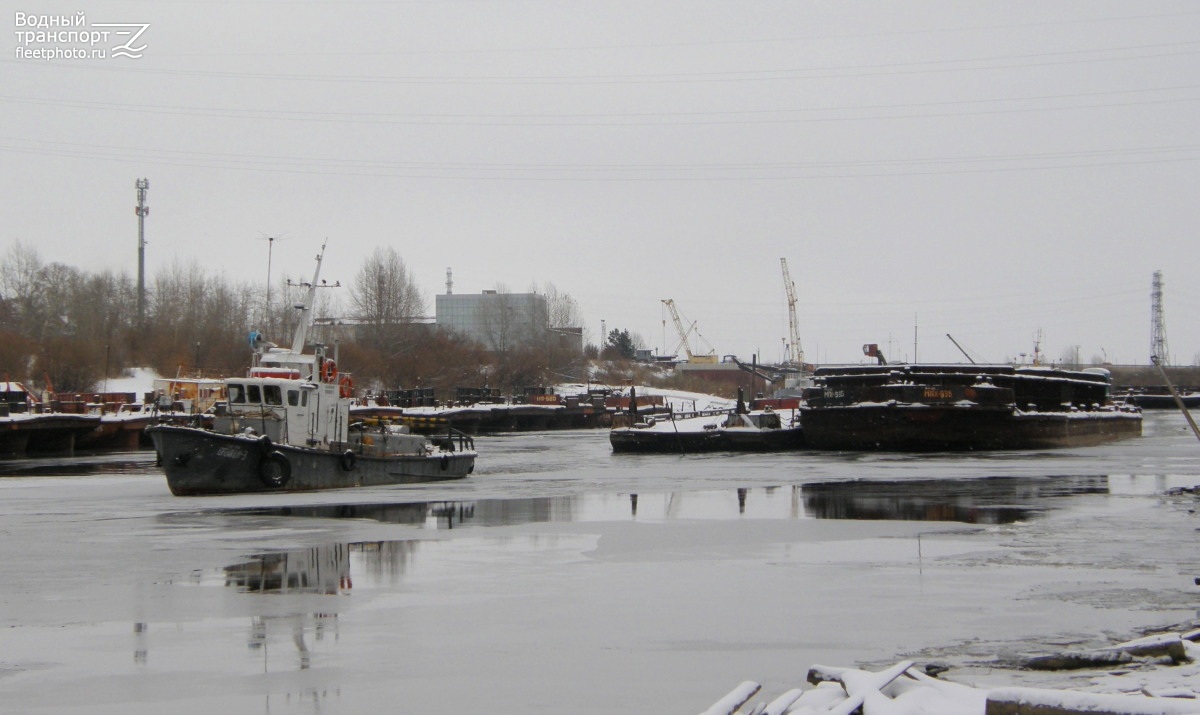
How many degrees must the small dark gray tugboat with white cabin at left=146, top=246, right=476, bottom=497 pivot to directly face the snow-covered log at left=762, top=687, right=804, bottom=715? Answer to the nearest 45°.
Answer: approximately 45° to its left

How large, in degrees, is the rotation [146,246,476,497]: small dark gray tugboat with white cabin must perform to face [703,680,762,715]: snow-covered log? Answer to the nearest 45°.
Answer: approximately 45° to its left

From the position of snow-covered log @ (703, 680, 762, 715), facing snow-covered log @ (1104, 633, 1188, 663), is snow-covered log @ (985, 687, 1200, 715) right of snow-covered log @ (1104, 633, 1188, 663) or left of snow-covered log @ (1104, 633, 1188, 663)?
right

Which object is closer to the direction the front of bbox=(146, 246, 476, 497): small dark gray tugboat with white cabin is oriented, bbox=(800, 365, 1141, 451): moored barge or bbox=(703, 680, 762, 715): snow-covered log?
the snow-covered log

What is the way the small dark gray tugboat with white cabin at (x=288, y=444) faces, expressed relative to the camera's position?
facing the viewer and to the left of the viewer

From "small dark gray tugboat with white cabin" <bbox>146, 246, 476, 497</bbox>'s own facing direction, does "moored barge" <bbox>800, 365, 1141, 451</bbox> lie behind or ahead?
behind

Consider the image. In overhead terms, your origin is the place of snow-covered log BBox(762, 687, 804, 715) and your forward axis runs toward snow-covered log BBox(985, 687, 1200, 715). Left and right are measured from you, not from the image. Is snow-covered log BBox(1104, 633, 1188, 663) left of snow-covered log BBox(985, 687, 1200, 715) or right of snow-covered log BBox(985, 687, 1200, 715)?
left

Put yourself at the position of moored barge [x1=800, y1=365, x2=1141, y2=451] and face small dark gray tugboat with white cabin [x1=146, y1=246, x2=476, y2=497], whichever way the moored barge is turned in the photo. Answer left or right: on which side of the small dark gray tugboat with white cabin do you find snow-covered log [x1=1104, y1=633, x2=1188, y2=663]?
left
